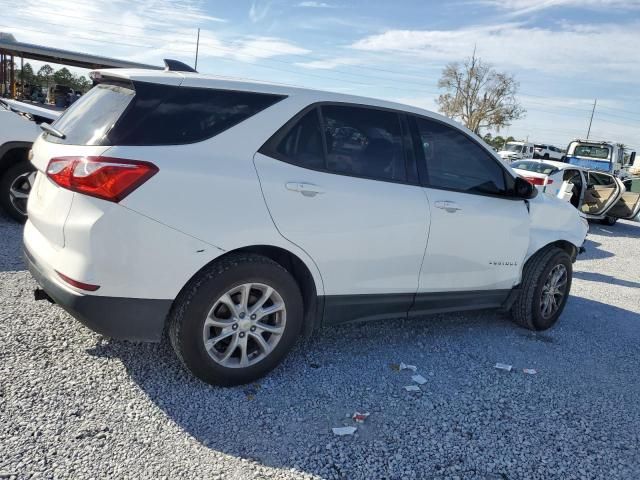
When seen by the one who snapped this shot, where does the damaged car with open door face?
facing away from the viewer and to the right of the viewer

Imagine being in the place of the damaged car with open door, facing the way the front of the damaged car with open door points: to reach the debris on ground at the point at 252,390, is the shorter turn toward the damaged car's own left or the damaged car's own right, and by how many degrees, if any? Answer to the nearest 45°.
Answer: approximately 135° to the damaged car's own right

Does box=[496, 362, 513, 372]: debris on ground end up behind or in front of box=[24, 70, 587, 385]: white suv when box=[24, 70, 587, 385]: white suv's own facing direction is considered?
in front

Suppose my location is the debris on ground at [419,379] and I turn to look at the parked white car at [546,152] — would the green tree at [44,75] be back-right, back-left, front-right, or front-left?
front-left

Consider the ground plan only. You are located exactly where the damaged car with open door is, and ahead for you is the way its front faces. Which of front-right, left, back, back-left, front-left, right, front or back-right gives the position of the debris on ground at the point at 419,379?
back-right

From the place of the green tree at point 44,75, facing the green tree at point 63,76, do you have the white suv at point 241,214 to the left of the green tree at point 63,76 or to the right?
right

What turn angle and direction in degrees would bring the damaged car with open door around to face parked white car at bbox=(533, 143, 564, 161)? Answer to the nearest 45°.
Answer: approximately 45° to its left

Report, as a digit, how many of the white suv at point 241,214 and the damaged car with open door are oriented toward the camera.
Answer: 0

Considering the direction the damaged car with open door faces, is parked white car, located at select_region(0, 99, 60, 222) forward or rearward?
rearward

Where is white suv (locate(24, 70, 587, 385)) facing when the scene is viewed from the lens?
facing away from the viewer and to the right of the viewer
